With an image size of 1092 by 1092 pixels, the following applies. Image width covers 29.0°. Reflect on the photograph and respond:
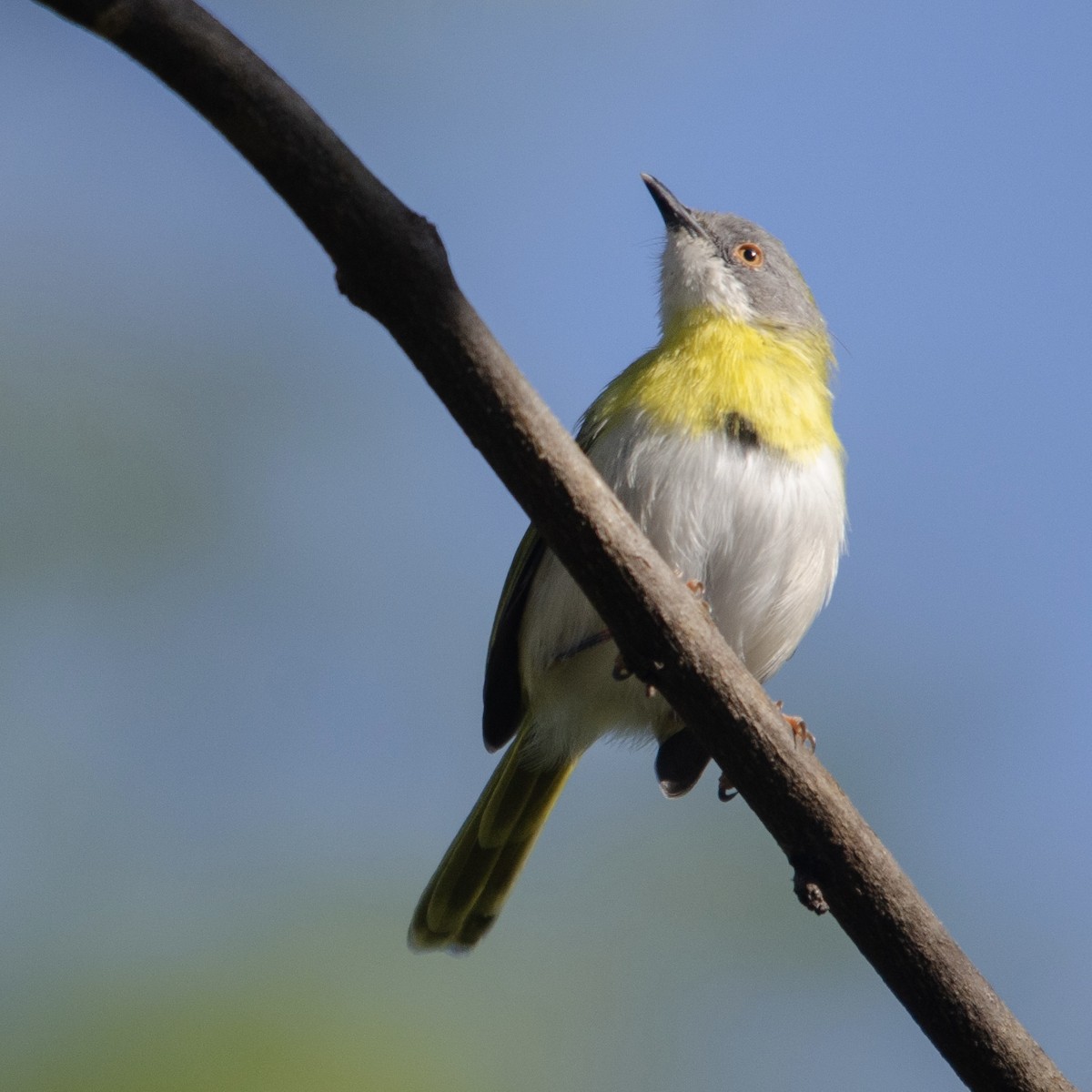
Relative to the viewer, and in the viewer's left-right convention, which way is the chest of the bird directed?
facing the viewer and to the right of the viewer
